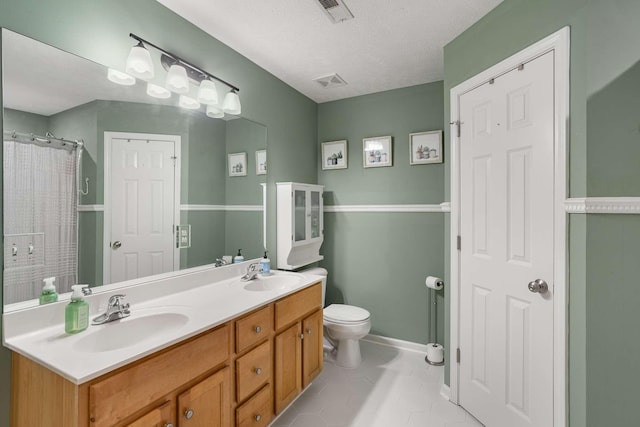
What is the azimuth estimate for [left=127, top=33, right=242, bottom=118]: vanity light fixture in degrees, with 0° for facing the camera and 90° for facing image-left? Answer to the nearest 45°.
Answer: approximately 315°

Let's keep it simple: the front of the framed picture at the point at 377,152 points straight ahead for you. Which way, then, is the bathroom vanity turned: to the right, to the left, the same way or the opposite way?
to the left

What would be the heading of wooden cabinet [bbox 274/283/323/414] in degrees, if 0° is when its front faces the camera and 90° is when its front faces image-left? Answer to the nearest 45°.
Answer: approximately 315°

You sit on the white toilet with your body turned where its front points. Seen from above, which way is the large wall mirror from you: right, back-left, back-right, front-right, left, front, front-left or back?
right

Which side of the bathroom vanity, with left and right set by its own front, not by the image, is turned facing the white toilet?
left

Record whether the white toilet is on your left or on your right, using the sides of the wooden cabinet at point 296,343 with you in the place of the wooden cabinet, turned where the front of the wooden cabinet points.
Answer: on your left

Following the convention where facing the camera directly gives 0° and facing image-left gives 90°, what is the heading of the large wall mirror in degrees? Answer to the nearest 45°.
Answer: approximately 315°

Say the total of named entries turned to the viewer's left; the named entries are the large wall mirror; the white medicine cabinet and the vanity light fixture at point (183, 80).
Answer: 0

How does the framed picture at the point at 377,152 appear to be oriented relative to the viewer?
toward the camera
